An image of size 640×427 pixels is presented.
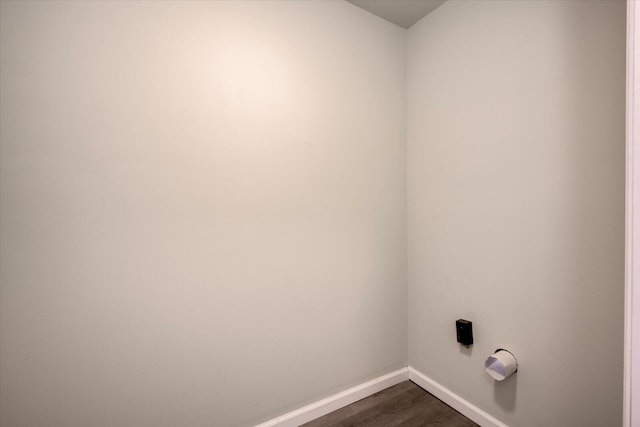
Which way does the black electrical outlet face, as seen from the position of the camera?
facing the viewer and to the left of the viewer
